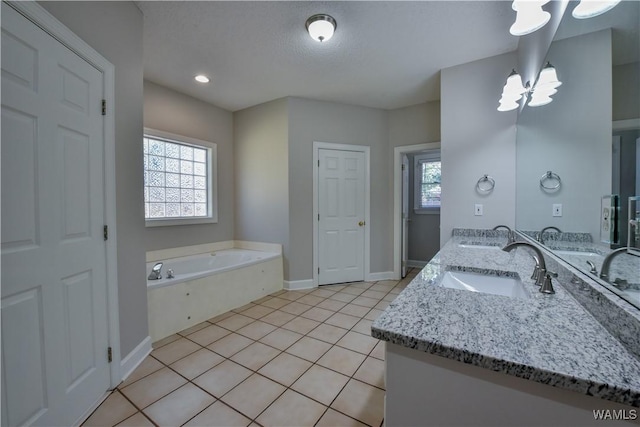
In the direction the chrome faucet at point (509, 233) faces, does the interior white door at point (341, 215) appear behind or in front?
in front

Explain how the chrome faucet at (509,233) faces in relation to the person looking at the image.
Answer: facing to the left of the viewer

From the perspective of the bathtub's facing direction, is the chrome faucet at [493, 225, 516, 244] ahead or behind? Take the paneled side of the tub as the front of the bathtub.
ahead

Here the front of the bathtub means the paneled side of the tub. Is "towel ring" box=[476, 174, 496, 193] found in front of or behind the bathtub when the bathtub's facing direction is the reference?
in front

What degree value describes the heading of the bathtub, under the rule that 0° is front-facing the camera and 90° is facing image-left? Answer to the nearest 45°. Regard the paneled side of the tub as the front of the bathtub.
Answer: approximately 315°

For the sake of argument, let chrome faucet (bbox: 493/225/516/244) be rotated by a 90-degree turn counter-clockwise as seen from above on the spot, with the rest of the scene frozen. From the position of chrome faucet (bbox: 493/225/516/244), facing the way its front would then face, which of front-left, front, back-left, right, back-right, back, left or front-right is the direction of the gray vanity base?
front

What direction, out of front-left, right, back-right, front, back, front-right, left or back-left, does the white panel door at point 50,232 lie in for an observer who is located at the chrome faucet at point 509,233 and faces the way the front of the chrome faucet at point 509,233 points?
front-left

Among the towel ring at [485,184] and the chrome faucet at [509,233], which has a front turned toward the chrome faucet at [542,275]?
the towel ring

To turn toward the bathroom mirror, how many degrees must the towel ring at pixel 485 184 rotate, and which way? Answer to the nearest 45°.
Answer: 0° — it already faces it

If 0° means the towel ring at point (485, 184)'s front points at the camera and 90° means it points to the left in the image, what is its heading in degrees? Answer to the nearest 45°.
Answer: approximately 0°
